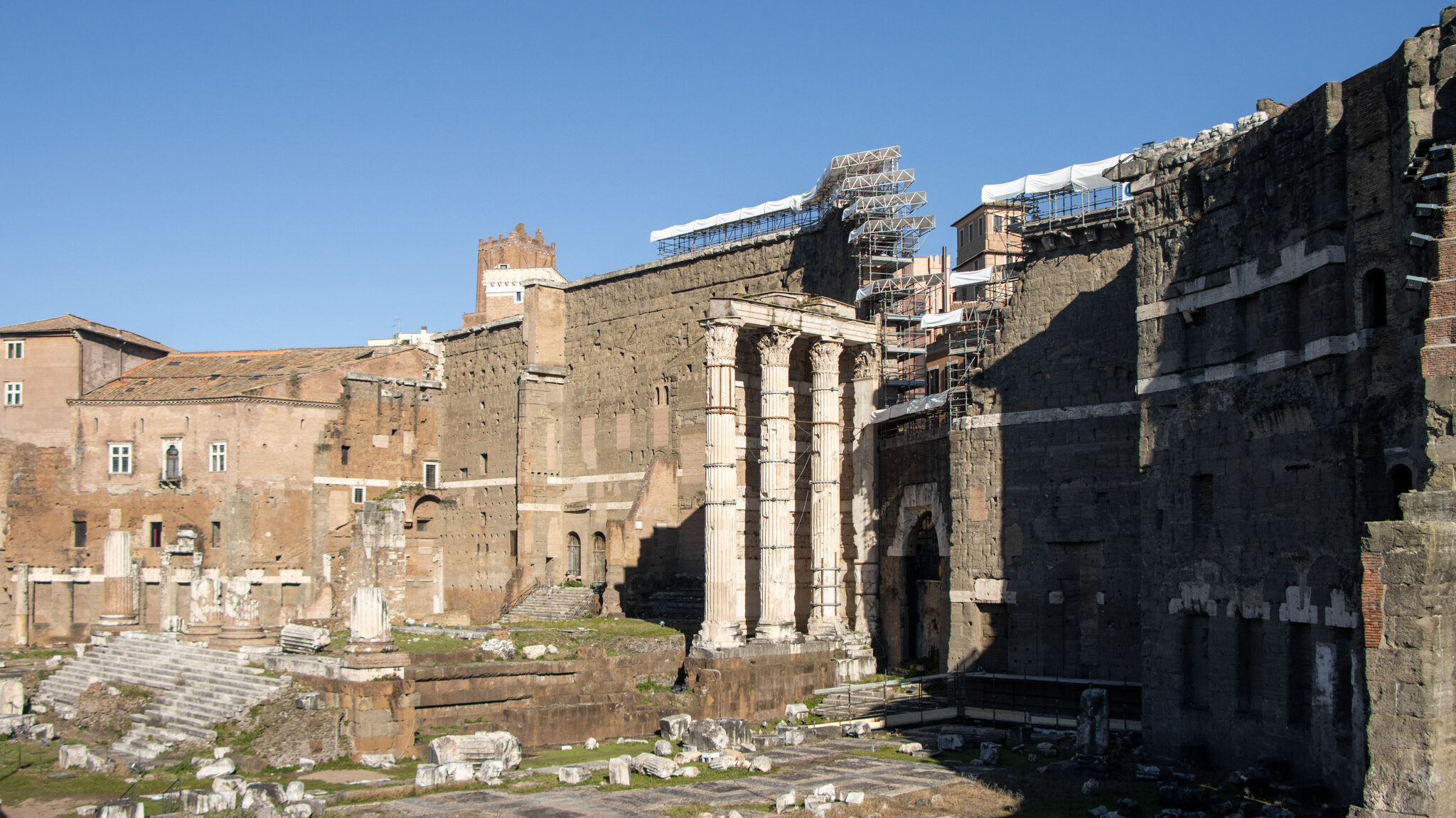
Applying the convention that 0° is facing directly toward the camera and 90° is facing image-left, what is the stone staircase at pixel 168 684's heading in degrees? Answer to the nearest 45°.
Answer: approximately 45°

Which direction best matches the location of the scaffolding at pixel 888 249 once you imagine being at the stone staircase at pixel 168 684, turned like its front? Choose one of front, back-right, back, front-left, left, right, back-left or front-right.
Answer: back-left

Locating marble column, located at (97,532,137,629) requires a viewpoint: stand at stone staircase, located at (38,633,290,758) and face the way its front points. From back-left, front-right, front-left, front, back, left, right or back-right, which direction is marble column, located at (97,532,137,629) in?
back-right

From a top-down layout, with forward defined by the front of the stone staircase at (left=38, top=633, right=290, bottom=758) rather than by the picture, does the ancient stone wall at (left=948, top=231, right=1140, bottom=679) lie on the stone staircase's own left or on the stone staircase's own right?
on the stone staircase's own left

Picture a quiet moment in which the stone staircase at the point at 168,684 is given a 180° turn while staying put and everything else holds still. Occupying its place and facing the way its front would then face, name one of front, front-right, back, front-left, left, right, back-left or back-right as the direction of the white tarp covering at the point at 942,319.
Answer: front-right

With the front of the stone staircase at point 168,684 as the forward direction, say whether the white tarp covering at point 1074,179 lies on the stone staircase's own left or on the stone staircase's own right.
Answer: on the stone staircase's own left

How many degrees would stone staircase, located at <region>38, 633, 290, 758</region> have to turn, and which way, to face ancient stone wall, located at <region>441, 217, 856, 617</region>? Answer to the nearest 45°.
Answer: approximately 180°

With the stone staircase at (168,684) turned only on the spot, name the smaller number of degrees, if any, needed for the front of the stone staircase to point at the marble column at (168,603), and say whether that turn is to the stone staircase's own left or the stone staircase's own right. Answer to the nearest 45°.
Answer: approximately 135° to the stone staircase's own right

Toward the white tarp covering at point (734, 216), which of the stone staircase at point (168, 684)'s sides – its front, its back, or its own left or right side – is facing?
back
